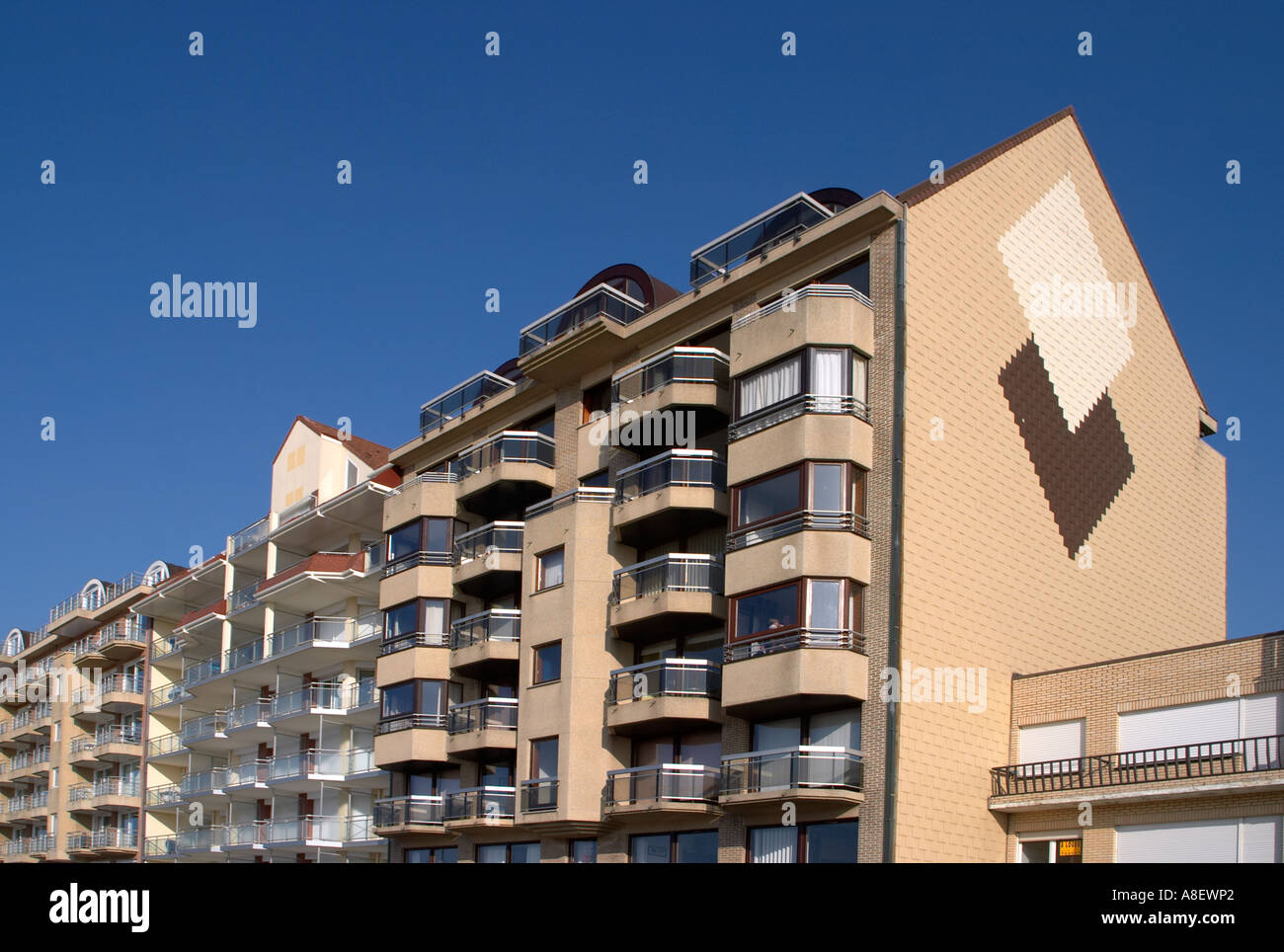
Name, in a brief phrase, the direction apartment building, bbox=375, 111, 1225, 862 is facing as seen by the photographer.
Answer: facing the viewer and to the left of the viewer
